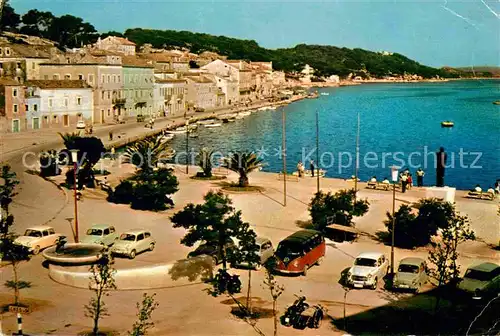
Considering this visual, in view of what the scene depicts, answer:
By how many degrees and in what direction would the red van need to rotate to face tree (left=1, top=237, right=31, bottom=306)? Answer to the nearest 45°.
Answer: approximately 45° to its right

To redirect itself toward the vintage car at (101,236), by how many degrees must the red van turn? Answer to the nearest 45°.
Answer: approximately 45° to its right

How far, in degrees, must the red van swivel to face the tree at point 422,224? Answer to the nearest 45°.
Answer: approximately 180°

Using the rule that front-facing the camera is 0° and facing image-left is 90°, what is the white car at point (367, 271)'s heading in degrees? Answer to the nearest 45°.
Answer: approximately 45°

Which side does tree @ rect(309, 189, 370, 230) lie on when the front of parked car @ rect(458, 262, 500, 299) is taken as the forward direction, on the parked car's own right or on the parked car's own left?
on the parked car's own right

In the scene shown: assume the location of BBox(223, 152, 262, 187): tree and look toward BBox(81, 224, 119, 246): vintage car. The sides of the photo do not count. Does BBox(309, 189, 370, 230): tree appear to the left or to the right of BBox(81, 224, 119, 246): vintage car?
left

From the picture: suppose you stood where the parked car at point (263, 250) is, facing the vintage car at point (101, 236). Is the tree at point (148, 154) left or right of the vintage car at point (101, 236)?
right
